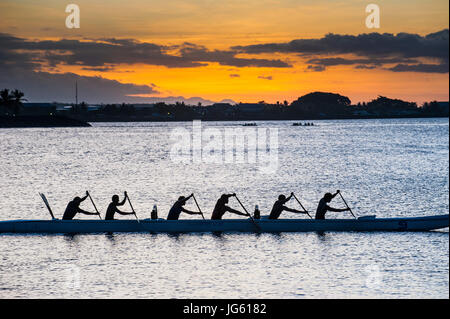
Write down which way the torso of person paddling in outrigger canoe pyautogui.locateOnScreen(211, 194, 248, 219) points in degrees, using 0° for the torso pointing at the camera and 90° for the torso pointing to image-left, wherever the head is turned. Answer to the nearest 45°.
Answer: approximately 270°

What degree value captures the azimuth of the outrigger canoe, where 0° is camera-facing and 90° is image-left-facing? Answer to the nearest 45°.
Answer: approximately 270°
